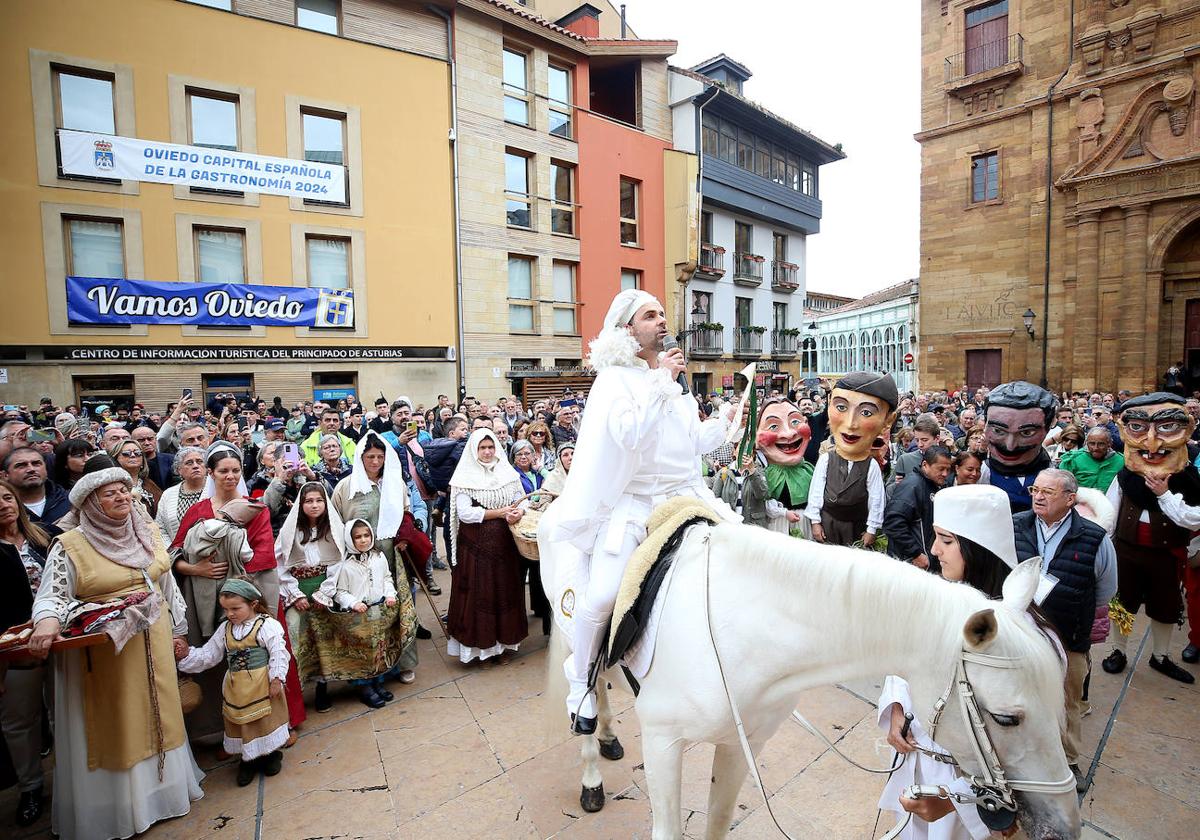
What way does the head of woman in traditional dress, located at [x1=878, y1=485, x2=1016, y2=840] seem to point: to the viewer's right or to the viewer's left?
to the viewer's left

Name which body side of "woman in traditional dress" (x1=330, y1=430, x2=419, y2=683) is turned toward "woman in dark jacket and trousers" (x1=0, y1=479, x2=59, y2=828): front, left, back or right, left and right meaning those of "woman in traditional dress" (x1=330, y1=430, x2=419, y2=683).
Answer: right

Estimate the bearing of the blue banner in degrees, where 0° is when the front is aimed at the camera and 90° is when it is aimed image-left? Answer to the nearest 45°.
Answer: approximately 0°

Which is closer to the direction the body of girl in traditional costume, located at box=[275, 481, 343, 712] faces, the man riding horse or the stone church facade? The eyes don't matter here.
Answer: the man riding horse

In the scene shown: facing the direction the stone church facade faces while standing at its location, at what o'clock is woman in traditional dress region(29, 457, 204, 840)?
The woman in traditional dress is roughly at 11 o'clock from the stone church facade.

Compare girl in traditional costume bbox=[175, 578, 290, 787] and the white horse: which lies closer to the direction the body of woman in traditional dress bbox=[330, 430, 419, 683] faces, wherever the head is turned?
the white horse

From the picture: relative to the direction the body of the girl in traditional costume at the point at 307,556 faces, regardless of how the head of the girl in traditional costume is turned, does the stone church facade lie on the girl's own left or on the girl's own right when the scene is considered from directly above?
on the girl's own left

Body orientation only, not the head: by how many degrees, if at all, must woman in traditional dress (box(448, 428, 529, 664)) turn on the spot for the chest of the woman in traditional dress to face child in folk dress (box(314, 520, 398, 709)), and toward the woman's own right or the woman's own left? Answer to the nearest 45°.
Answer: approximately 90° to the woman's own right

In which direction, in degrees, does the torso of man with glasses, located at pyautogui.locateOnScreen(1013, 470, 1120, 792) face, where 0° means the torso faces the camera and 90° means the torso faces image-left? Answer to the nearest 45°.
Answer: approximately 45°
